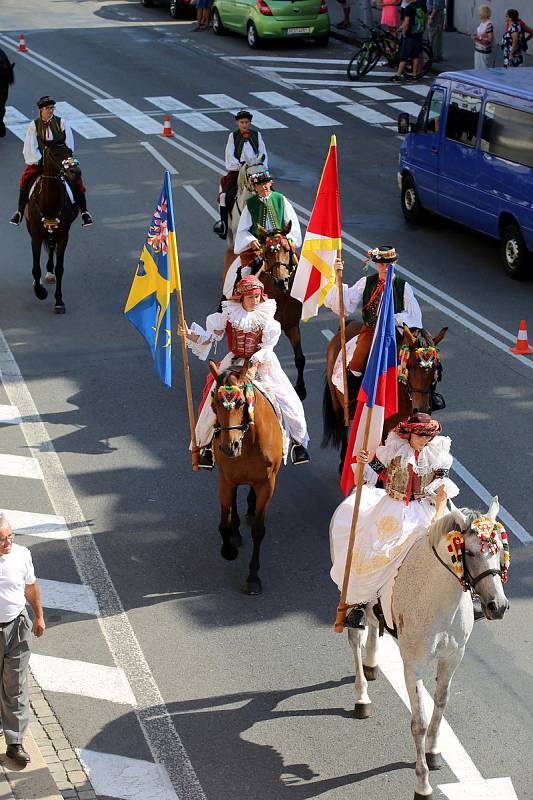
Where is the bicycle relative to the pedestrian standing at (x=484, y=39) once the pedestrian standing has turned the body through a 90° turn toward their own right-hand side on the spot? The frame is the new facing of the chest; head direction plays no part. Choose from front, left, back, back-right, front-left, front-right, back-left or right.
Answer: left

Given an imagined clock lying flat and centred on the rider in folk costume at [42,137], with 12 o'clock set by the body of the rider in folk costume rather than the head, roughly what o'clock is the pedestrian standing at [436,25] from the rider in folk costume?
The pedestrian standing is roughly at 7 o'clock from the rider in folk costume.

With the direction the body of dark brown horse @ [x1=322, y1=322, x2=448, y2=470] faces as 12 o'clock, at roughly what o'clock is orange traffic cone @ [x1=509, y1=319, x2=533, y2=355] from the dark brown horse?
The orange traffic cone is roughly at 8 o'clock from the dark brown horse.

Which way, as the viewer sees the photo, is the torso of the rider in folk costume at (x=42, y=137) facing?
toward the camera

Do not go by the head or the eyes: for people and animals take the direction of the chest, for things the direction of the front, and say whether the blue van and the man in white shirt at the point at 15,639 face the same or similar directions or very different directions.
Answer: very different directions

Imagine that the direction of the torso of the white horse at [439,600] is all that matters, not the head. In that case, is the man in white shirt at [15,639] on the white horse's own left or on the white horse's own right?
on the white horse's own right

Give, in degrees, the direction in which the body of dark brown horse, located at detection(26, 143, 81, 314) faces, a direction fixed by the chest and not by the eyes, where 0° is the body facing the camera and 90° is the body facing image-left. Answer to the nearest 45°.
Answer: approximately 0°

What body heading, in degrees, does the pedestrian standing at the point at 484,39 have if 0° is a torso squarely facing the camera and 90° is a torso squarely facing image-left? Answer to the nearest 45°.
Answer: approximately 45°

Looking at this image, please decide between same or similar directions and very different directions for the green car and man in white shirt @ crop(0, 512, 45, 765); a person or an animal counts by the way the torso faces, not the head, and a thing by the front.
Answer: very different directions

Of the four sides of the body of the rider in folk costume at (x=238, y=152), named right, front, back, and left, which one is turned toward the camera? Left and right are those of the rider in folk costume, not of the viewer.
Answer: front

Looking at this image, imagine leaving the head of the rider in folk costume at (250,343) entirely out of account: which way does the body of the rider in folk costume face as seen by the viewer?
toward the camera

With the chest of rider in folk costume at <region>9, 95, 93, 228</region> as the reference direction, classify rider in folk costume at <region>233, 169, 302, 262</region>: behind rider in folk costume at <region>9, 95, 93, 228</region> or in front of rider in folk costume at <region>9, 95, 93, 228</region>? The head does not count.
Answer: in front

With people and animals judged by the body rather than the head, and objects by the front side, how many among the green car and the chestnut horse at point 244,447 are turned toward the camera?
1

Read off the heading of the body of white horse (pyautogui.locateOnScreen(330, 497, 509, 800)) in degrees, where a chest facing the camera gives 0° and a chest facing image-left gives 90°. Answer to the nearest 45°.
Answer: approximately 315°

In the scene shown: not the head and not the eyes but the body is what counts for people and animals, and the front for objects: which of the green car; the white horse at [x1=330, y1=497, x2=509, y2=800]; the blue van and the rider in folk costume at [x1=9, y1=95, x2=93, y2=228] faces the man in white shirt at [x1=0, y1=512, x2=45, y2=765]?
the rider in folk costume

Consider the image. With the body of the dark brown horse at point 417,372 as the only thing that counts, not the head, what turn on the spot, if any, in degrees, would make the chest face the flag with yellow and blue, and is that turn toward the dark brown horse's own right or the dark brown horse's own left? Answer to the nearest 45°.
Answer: approximately 135° to the dark brown horse's own right
